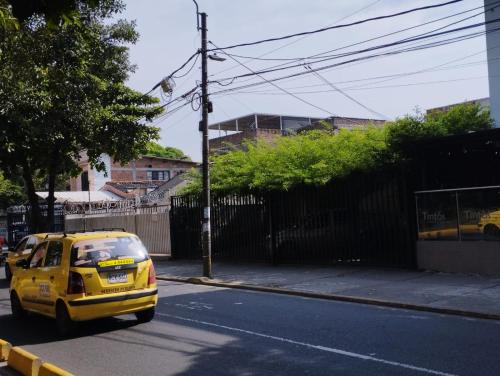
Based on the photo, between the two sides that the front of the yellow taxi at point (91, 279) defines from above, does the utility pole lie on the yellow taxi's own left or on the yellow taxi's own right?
on the yellow taxi's own right

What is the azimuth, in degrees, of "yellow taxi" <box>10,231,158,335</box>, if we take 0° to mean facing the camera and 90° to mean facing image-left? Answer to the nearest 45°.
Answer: approximately 135°

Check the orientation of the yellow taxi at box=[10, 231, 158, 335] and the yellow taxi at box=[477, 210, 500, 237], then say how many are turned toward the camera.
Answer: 0
